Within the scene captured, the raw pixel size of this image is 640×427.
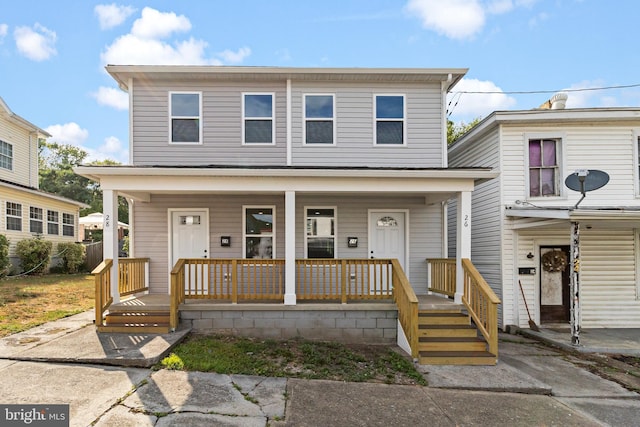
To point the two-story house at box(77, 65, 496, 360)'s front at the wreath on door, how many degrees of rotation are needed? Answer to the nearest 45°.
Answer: approximately 90° to its left

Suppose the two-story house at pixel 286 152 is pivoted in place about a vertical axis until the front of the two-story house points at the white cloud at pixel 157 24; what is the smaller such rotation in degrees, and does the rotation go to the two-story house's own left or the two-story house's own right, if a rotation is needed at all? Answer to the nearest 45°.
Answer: approximately 135° to the two-story house's own right

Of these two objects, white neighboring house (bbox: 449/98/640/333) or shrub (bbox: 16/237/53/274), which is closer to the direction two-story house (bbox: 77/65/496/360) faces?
the white neighboring house

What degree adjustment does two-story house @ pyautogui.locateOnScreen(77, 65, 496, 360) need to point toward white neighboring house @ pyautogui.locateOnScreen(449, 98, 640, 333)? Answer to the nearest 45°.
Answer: approximately 90° to its left

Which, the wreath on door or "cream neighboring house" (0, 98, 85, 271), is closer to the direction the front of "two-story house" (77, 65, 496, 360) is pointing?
the wreath on door

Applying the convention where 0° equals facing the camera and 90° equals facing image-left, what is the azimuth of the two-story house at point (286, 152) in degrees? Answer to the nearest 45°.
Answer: approximately 0°
